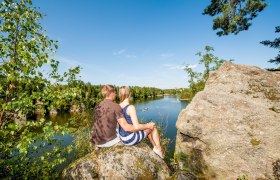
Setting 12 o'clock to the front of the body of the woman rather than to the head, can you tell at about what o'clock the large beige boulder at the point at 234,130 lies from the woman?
The large beige boulder is roughly at 1 o'clock from the woman.

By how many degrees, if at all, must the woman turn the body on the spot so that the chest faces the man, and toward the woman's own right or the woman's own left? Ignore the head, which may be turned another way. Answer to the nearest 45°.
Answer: approximately 135° to the woman's own left

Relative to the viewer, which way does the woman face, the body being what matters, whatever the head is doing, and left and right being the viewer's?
facing away from the viewer and to the right of the viewer

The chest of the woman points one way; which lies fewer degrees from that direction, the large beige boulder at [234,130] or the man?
the large beige boulder
